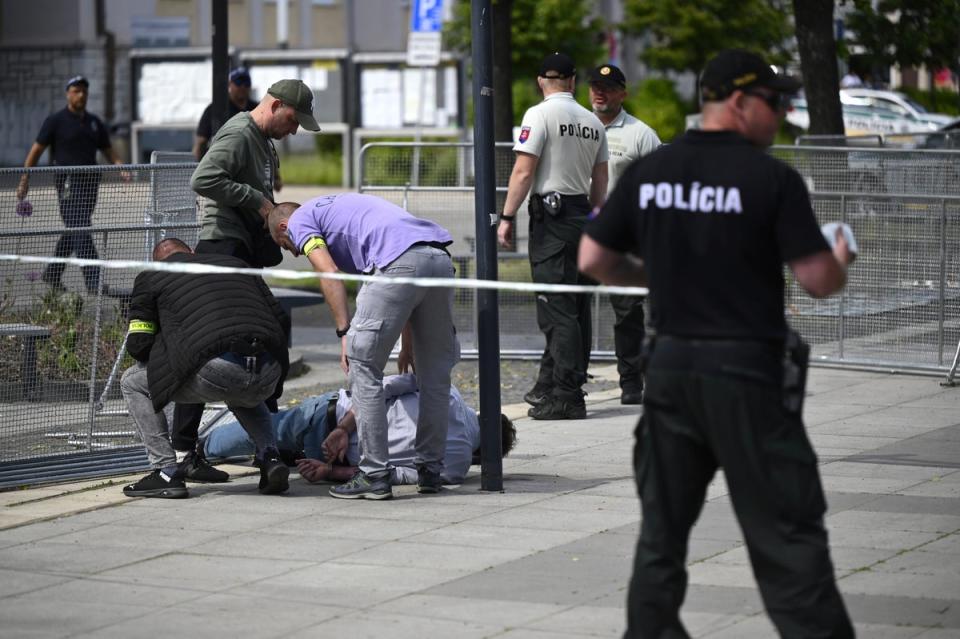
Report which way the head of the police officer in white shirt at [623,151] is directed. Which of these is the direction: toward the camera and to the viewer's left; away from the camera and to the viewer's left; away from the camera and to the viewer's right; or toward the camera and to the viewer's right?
toward the camera and to the viewer's left

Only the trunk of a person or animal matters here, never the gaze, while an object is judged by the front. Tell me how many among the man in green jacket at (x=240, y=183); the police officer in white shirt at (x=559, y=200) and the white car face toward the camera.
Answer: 0

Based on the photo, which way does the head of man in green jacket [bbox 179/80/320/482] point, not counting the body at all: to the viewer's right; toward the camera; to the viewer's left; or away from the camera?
to the viewer's right

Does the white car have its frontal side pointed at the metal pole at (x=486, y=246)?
no

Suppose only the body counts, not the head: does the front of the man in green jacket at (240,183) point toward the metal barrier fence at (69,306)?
no

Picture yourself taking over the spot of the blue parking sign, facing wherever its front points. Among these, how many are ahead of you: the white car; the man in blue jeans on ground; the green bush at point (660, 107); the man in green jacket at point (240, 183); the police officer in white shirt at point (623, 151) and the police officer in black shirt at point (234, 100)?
4

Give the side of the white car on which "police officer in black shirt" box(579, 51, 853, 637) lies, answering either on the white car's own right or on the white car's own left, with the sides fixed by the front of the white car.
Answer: on the white car's own right

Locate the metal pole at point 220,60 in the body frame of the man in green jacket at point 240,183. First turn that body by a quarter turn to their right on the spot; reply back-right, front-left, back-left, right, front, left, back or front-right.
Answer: back

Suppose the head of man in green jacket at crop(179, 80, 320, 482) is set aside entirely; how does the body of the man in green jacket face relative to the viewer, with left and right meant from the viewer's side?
facing to the right of the viewer

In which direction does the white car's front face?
to the viewer's right

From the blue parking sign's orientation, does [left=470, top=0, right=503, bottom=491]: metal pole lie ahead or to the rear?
ahead

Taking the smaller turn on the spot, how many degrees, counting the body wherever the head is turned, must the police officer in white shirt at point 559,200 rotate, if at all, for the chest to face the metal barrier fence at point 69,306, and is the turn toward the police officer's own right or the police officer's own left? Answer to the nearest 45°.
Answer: approximately 90° to the police officer's own left

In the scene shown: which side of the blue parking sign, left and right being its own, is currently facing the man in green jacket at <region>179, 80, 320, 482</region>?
front

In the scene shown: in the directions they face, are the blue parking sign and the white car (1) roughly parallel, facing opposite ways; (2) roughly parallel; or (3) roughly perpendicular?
roughly perpendicular

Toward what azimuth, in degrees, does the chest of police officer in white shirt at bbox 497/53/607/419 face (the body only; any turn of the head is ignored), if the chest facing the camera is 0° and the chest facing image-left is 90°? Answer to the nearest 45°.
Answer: approximately 135°

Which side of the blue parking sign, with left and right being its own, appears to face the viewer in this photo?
front
